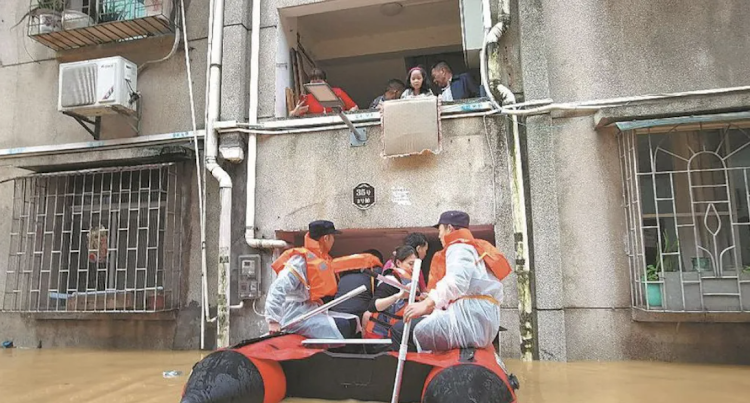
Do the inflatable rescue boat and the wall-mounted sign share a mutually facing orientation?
yes

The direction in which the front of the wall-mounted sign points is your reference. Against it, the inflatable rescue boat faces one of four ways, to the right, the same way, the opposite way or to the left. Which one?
the opposite way

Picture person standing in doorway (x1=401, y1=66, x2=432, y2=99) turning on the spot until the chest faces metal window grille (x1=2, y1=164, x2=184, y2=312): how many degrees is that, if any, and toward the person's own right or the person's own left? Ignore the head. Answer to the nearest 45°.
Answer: approximately 90° to the person's own right

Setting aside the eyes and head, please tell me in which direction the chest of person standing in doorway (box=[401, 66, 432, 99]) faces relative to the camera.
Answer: toward the camera

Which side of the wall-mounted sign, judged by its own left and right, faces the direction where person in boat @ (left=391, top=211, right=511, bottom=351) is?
front

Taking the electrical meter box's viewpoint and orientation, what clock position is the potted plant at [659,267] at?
The potted plant is roughly at 10 o'clock from the electrical meter box.

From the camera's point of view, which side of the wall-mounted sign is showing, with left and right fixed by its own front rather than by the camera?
front

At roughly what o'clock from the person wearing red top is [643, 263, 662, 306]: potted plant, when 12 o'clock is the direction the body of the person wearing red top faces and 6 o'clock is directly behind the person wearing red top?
The potted plant is roughly at 10 o'clock from the person wearing red top.

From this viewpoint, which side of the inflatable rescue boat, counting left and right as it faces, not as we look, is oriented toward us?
back
